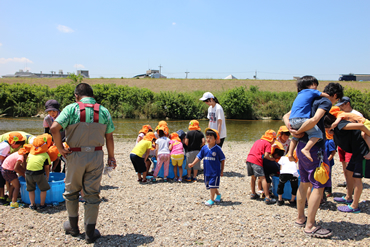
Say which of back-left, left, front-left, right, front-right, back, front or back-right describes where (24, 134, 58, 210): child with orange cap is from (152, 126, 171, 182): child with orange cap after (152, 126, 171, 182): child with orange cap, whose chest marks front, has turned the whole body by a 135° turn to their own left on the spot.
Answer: front

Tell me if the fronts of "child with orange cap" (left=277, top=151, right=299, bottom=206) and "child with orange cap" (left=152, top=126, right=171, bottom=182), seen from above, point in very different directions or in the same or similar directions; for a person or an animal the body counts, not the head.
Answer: same or similar directions

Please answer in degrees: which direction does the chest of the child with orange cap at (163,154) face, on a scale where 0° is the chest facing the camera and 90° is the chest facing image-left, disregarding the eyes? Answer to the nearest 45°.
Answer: approximately 180°

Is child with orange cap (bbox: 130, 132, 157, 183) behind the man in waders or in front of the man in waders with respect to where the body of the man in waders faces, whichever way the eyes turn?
in front

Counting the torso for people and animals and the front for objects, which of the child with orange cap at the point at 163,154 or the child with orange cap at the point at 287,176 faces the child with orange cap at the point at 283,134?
the child with orange cap at the point at 287,176

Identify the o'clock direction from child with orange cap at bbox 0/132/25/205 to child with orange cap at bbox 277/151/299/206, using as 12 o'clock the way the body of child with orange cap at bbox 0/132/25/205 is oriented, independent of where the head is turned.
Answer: child with orange cap at bbox 277/151/299/206 is roughly at 1 o'clock from child with orange cap at bbox 0/132/25/205.

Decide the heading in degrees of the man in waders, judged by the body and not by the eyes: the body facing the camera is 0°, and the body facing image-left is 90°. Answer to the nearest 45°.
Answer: approximately 180°

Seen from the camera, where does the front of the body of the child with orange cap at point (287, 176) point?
away from the camera

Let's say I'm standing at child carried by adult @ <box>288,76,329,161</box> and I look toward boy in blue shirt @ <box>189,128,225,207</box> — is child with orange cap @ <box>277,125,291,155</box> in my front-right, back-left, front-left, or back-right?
front-right

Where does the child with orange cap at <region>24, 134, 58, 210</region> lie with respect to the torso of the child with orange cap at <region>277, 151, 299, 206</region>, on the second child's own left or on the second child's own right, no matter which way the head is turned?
on the second child's own left

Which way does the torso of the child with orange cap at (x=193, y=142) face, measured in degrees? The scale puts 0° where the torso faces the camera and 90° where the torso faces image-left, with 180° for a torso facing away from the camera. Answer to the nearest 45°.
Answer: approximately 180°
